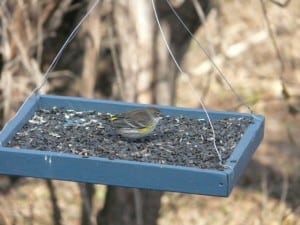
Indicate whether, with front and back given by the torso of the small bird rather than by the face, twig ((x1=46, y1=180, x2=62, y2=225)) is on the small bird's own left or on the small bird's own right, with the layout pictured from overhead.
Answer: on the small bird's own left
